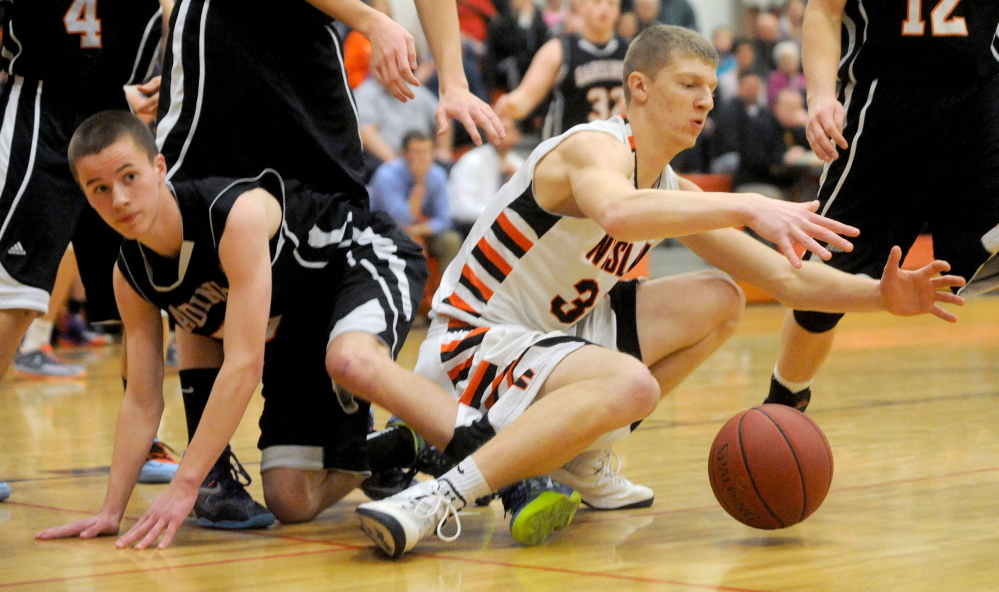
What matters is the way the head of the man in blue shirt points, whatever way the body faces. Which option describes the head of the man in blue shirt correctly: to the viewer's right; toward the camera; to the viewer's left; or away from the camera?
toward the camera

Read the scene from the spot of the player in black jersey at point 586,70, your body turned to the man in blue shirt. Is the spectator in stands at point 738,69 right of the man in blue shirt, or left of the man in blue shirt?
right

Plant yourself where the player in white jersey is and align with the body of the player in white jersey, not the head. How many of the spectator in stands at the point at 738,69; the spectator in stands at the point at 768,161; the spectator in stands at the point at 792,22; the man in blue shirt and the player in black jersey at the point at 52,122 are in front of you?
0

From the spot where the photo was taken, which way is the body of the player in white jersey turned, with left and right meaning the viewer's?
facing the viewer and to the right of the viewer

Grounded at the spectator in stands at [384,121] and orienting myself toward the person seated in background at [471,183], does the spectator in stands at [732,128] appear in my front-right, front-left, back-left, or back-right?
front-left

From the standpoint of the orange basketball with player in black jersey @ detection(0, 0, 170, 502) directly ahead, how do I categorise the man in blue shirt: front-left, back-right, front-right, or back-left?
front-right

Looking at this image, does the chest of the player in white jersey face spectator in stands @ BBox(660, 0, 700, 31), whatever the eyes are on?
no

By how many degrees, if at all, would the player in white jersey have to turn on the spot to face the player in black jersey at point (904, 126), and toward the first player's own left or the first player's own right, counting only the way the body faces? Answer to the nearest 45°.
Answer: approximately 90° to the first player's own left

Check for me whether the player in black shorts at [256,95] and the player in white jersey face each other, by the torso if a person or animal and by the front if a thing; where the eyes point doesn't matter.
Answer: no

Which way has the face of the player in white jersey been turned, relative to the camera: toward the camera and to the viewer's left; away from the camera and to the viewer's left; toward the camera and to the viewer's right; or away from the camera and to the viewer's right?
toward the camera and to the viewer's right

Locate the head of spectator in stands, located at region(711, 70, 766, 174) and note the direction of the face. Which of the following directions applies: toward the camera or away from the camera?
toward the camera

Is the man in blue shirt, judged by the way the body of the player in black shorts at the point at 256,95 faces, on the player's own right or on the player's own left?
on the player's own left

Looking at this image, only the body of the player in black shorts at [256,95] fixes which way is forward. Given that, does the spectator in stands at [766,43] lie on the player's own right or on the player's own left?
on the player's own left

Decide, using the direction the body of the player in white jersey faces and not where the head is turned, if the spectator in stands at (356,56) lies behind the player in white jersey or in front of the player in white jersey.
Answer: behind
